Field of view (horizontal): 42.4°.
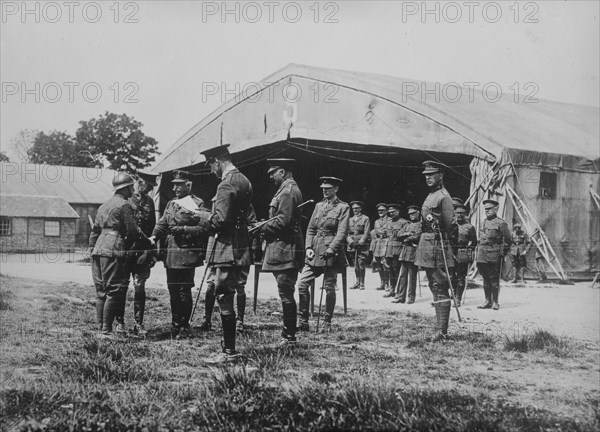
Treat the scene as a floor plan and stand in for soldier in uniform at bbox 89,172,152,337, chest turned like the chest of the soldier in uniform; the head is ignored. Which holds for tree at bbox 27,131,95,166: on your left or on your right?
on your left

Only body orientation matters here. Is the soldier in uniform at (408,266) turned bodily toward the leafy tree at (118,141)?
no

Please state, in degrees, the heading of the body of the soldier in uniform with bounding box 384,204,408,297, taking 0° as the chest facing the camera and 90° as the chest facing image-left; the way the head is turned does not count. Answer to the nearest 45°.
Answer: approximately 45°

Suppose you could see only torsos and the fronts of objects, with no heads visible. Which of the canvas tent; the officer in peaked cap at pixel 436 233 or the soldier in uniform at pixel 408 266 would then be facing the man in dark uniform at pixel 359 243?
the canvas tent

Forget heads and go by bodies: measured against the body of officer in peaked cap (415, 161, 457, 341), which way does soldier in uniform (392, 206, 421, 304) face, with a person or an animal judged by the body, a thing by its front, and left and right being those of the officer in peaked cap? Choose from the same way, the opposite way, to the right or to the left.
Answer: the same way

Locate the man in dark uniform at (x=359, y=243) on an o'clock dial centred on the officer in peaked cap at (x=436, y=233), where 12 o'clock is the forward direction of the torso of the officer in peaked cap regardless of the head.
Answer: The man in dark uniform is roughly at 4 o'clock from the officer in peaked cap.

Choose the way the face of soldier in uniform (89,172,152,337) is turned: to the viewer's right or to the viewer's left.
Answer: to the viewer's right

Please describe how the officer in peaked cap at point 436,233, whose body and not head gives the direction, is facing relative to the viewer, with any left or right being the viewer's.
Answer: facing the viewer and to the left of the viewer

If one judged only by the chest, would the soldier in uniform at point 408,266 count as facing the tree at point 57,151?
no

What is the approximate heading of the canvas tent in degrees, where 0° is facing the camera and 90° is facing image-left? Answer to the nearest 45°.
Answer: approximately 45°

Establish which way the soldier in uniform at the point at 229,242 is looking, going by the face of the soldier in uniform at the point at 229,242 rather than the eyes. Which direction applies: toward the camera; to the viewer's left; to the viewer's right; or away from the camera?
to the viewer's left

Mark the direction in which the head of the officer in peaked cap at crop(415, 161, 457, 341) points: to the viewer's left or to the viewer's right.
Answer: to the viewer's left

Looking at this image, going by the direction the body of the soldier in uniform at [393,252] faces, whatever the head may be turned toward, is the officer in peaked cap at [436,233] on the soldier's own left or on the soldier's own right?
on the soldier's own left

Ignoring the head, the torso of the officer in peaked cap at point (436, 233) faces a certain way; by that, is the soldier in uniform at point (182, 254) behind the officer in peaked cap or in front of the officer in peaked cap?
in front
